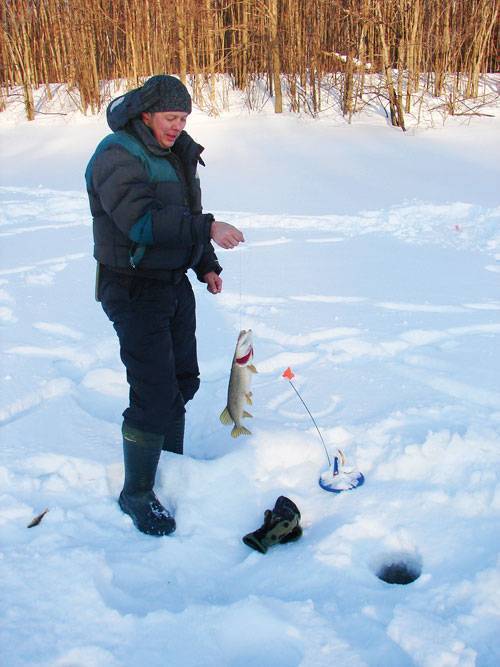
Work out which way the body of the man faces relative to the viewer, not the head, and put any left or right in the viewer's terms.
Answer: facing the viewer and to the right of the viewer

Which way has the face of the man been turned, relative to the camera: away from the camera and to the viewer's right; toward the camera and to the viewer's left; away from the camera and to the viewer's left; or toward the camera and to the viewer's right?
toward the camera and to the viewer's right
